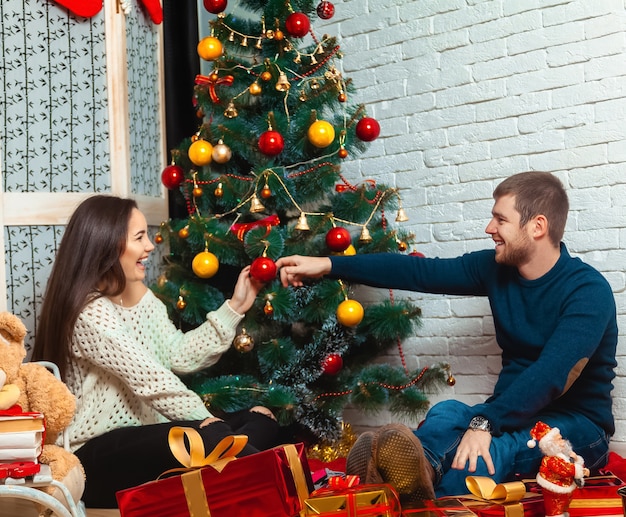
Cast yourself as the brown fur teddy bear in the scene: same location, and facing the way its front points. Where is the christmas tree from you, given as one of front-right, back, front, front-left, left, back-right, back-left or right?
back-left

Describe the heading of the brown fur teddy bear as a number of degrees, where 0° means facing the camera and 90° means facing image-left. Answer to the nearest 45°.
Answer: approximately 0°

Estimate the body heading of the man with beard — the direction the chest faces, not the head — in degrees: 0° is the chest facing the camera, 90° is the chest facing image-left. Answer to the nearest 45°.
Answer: approximately 45°

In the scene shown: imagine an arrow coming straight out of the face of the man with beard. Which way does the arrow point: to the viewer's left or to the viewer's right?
to the viewer's left

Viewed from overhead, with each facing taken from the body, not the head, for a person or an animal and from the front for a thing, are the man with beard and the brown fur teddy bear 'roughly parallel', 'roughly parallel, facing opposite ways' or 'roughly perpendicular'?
roughly perpendicular

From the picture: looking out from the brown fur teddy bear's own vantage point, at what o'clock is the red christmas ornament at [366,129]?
The red christmas ornament is roughly at 8 o'clock from the brown fur teddy bear.

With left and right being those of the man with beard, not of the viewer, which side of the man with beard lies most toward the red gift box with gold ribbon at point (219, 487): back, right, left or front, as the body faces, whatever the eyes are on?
front
